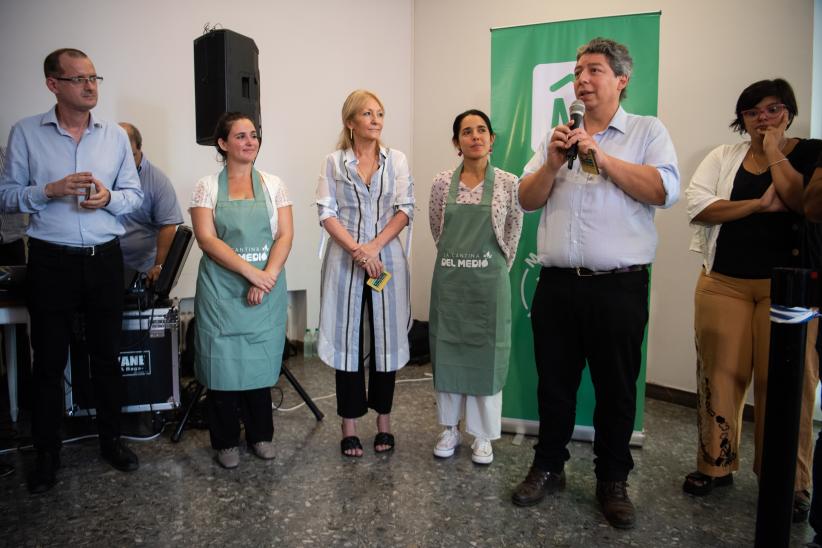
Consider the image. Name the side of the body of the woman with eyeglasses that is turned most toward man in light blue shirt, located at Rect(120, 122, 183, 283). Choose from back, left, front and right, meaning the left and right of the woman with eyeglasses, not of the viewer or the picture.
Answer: right

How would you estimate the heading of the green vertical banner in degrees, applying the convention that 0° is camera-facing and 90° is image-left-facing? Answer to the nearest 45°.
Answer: approximately 0°

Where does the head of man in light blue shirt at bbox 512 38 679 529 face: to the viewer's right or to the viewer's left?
to the viewer's left

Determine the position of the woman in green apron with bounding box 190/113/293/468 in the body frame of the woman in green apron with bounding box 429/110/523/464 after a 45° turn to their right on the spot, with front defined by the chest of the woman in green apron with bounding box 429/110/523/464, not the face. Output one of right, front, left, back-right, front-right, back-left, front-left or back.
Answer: front-right

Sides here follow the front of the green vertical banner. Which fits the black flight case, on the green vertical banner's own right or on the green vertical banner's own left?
on the green vertical banner's own right

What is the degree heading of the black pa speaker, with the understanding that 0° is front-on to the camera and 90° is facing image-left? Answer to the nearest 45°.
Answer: approximately 45°
